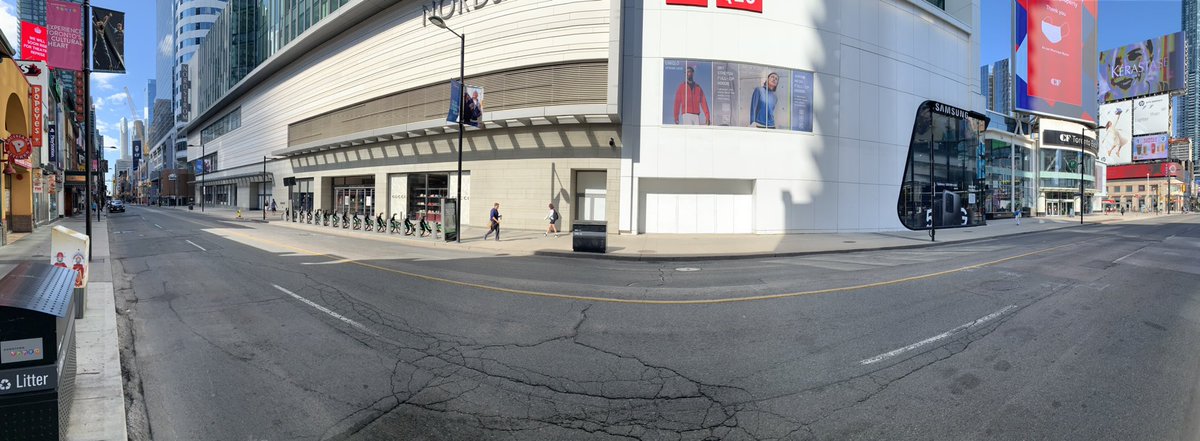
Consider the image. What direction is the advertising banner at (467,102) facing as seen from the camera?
toward the camera

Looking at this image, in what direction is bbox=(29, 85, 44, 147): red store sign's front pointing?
toward the camera

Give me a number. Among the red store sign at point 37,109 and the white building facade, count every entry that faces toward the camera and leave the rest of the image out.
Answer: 2

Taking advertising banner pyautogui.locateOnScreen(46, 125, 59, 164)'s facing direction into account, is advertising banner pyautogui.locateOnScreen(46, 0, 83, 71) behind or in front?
in front

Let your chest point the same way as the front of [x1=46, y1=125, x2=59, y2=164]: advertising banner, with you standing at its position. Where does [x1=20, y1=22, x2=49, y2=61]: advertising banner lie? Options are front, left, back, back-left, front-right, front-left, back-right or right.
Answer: front

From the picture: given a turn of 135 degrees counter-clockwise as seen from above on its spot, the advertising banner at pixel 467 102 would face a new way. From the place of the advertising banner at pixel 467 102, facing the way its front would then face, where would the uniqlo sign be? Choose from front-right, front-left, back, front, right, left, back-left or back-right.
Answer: front-right

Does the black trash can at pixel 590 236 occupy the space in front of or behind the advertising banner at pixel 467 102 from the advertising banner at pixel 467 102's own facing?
in front

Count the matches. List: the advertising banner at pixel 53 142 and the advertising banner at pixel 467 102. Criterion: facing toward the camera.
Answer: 2

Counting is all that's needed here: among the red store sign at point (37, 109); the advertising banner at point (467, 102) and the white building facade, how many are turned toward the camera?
3

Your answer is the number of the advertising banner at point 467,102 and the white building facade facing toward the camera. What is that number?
2

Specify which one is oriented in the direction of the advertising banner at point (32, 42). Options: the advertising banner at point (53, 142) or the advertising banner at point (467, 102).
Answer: the advertising banner at point (53, 142)

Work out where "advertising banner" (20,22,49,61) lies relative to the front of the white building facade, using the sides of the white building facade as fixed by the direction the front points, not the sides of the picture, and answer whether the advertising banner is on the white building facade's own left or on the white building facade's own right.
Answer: on the white building facade's own right

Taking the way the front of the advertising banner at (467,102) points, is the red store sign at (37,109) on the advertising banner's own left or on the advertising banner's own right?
on the advertising banner's own right
